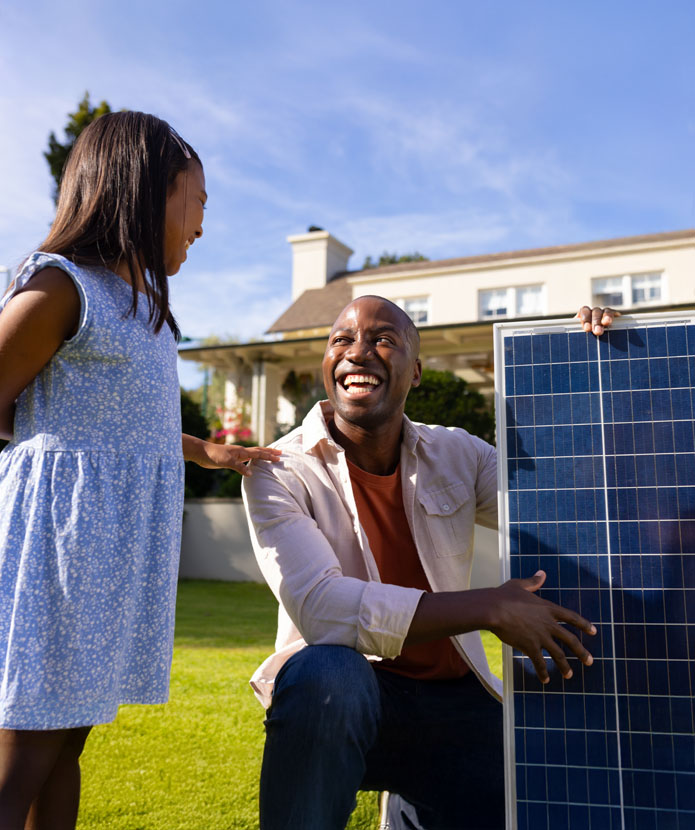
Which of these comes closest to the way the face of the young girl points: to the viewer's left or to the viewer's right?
to the viewer's right

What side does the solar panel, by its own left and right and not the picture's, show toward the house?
back

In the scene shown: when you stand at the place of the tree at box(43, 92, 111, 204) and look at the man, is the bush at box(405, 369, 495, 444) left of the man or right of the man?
left

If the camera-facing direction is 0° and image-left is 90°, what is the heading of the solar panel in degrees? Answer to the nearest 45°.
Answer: approximately 0°

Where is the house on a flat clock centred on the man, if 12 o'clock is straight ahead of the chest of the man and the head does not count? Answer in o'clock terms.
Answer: The house is roughly at 6 o'clock from the man.

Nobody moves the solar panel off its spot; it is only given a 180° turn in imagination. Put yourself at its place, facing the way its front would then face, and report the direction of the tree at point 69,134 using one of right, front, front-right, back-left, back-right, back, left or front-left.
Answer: front-left

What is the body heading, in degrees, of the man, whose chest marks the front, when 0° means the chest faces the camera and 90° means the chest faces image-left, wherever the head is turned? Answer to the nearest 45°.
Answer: approximately 0°

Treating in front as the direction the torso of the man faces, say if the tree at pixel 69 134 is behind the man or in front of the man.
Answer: behind

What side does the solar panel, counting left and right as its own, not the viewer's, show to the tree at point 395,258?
back

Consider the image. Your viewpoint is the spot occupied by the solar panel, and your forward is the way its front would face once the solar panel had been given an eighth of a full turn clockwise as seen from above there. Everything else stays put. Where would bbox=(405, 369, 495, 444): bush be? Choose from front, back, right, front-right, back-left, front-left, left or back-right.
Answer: back-right
